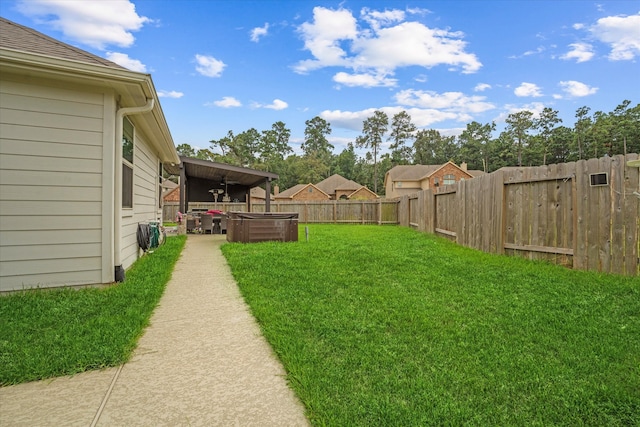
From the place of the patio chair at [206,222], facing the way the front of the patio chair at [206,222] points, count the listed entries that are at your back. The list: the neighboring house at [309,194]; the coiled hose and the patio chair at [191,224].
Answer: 1
